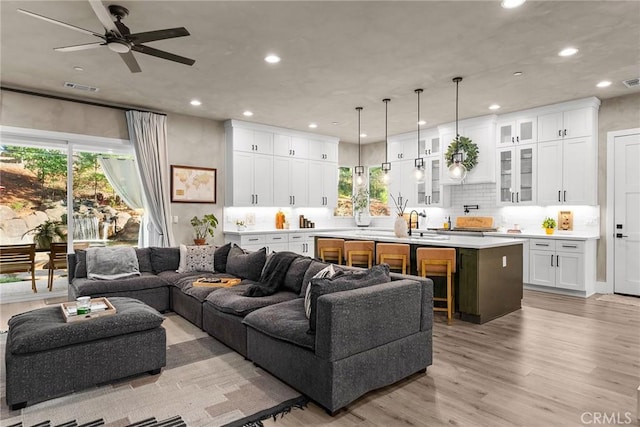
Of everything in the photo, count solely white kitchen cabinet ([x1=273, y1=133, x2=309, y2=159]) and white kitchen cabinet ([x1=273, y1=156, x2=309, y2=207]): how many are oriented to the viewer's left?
0

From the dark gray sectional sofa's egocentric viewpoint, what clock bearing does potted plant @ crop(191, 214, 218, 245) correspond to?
The potted plant is roughly at 4 o'clock from the dark gray sectional sofa.

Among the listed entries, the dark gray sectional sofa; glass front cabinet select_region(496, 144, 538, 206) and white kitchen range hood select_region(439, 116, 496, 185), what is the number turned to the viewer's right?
0

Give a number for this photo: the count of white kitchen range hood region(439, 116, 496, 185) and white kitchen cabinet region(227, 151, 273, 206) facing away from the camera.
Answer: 0

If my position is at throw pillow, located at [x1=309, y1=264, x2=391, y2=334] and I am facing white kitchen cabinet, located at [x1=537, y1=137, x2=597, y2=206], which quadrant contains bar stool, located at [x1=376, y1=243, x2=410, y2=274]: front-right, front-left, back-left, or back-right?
front-left

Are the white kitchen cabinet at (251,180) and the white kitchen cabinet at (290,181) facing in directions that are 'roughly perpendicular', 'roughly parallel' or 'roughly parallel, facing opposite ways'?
roughly parallel

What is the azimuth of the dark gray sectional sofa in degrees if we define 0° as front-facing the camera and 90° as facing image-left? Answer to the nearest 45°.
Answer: approximately 45°

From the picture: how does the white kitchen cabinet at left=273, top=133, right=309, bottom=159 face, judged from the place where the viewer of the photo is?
facing the viewer and to the right of the viewer

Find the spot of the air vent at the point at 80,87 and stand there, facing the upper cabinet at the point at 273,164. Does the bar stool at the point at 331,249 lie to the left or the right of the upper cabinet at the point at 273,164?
right

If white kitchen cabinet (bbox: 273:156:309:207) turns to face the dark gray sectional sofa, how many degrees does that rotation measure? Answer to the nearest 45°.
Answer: approximately 45° to its right

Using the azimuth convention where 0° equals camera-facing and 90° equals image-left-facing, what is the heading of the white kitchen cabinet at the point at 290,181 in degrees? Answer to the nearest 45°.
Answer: approximately 315°

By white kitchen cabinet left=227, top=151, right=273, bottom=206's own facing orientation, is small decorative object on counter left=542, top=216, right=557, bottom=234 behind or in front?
in front

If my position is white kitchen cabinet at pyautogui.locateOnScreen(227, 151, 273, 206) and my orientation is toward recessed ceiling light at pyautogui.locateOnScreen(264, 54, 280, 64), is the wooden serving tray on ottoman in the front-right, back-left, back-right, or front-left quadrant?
front-right
